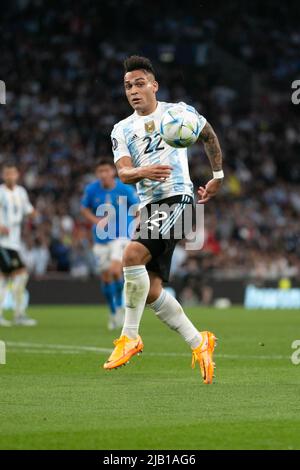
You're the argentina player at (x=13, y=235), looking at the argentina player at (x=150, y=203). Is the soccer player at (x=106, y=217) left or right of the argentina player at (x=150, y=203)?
left

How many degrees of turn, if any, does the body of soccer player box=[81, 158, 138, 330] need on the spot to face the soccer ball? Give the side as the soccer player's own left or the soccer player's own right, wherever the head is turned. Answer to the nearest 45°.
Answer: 0° — they already face it

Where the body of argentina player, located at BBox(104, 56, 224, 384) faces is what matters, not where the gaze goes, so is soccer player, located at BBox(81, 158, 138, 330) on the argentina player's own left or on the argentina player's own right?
on the argentina player's own right

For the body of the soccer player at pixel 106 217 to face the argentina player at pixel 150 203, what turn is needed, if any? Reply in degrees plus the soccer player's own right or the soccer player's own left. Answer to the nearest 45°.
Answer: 0° — they already face them

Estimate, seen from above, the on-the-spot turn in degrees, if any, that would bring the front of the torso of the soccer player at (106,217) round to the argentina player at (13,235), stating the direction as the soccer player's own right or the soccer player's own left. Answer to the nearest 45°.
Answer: approximately 135° to the soccer player's own right

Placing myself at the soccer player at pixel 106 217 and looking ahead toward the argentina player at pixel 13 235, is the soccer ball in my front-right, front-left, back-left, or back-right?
back-left

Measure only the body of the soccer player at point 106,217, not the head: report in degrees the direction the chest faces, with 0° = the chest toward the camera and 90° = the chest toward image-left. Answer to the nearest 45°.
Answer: approximately 0°

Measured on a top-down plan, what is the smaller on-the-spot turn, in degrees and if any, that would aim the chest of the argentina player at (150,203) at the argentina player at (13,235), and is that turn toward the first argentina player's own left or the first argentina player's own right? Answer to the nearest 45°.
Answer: approximately 135° to the first argentina player's own right
